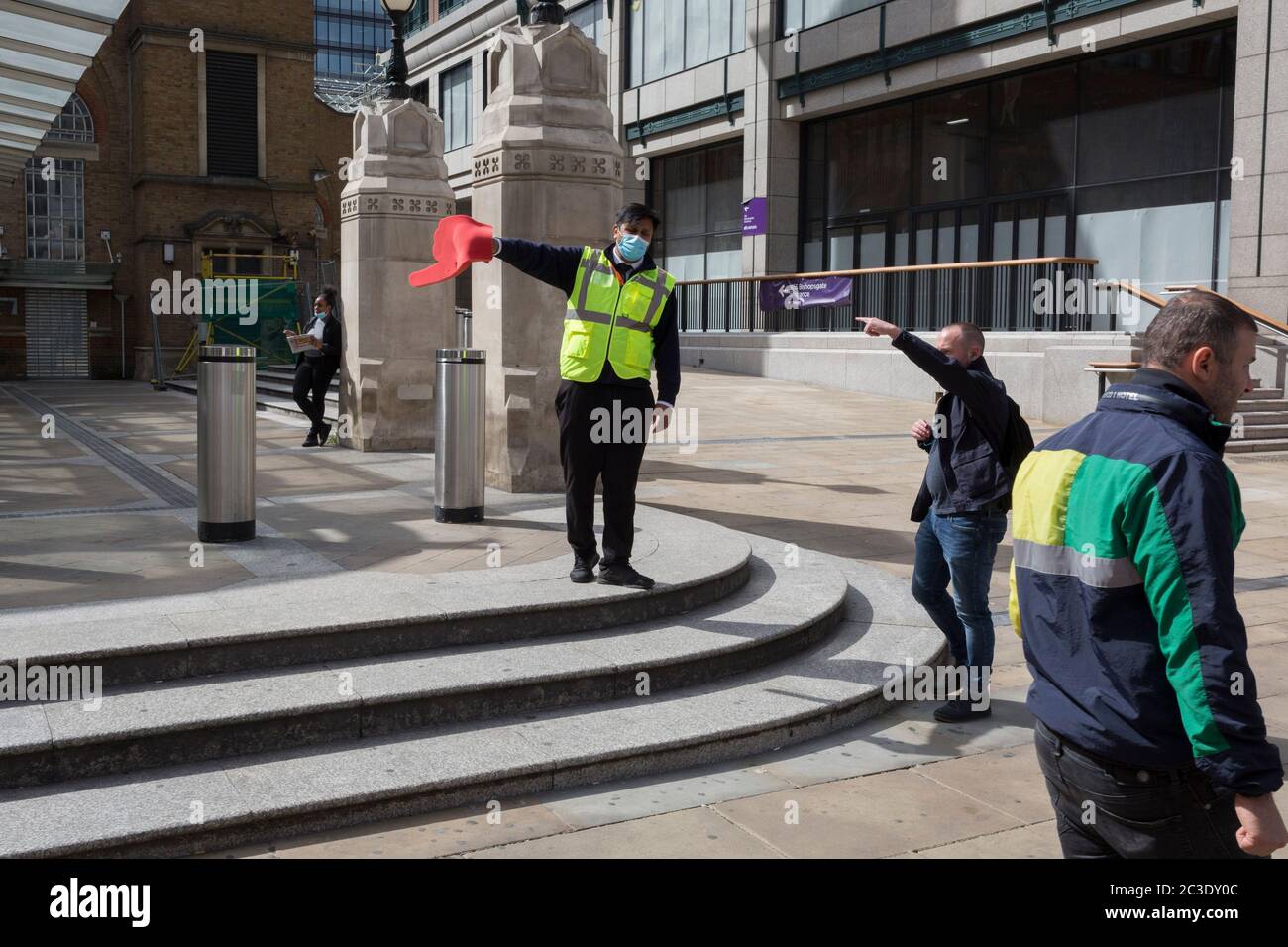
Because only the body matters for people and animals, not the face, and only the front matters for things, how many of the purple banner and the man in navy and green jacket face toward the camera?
1

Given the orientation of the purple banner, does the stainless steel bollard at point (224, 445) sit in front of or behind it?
in front

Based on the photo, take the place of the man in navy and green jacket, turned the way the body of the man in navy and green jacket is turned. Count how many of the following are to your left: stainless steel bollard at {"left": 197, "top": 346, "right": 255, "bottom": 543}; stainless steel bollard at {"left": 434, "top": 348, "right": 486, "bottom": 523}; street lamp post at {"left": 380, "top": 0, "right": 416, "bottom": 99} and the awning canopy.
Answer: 4

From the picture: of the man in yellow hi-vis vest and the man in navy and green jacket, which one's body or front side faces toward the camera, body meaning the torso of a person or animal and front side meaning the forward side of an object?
the man in yellow hi-vis vest

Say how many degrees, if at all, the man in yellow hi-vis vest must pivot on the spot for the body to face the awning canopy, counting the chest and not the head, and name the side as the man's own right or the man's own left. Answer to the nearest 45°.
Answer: approximately 135° to the man's own right

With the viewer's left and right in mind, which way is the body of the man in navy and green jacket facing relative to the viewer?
facing away from the viewer and to the right of the viewer

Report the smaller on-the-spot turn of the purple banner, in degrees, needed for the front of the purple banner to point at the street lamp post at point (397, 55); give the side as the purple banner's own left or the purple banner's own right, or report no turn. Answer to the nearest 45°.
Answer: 0° — it already faces it

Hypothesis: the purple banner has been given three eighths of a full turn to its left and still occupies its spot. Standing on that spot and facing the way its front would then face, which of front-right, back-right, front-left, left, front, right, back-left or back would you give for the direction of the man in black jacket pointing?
back-right

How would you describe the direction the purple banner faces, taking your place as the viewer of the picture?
facing the viewer

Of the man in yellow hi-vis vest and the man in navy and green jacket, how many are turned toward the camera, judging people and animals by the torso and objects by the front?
1

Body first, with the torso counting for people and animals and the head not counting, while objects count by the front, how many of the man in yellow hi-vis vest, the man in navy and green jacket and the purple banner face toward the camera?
2

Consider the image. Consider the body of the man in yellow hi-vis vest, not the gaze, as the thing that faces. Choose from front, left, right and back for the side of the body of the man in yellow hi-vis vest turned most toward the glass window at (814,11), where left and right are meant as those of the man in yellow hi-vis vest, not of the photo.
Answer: back

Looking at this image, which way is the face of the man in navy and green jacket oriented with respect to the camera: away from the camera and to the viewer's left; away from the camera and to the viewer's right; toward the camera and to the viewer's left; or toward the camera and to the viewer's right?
away from the camera and to the viewer's right

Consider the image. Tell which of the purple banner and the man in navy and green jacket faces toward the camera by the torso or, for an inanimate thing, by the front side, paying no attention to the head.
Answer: the purple banner

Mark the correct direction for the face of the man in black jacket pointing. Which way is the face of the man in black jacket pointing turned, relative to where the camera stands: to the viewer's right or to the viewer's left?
to the viewer's left

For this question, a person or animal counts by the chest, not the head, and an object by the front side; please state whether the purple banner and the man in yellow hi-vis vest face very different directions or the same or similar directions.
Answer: same or similar directions

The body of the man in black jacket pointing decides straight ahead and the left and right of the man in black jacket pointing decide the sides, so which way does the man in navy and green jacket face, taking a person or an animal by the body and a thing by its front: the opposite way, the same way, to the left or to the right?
the opposite way

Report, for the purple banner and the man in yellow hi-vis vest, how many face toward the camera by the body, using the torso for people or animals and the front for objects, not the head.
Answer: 2
